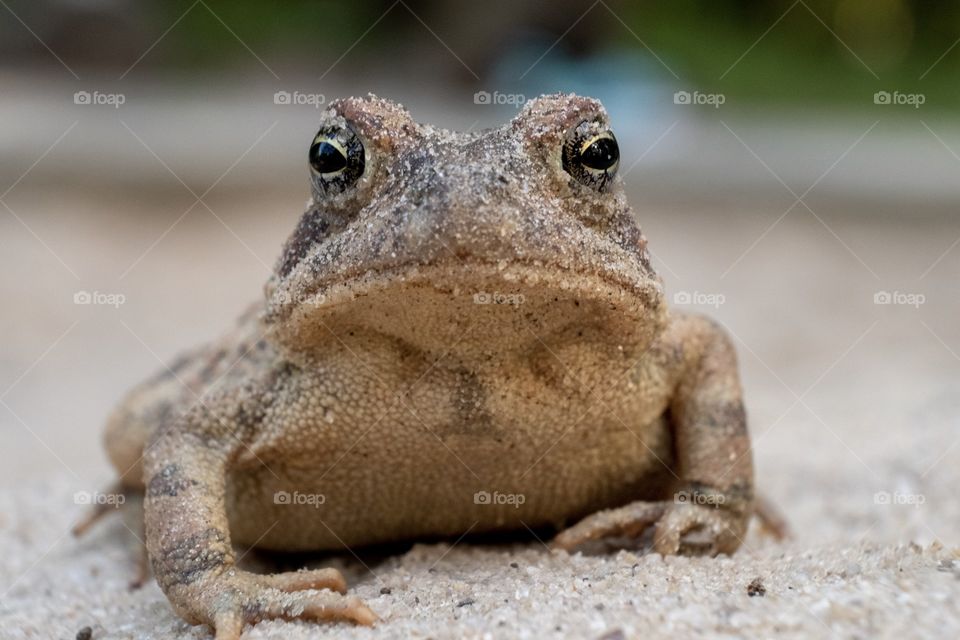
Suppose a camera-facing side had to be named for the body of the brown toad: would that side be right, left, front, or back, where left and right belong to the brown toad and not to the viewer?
front
